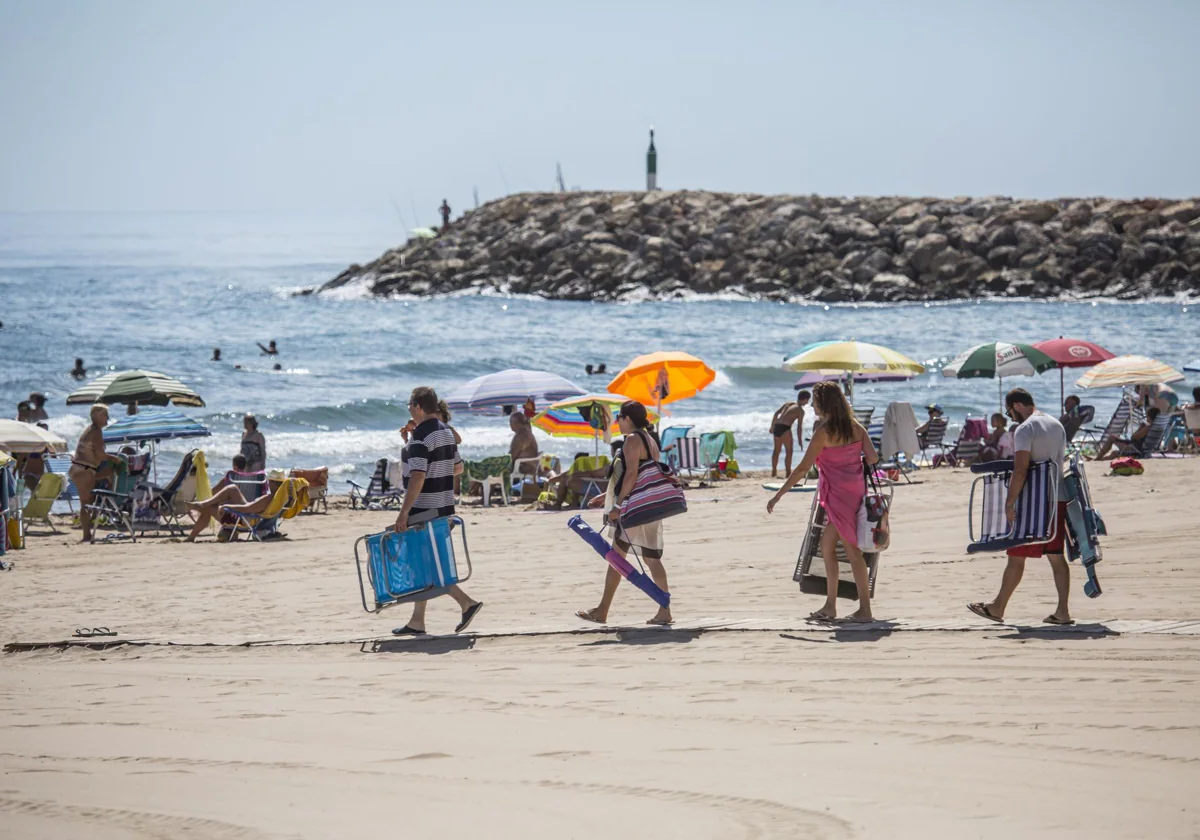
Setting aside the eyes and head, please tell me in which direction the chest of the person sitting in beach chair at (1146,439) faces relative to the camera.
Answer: to the viewer's left

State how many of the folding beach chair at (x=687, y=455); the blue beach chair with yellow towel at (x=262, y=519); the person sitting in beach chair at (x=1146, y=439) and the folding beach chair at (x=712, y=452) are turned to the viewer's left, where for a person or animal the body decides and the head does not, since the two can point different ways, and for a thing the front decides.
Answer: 2

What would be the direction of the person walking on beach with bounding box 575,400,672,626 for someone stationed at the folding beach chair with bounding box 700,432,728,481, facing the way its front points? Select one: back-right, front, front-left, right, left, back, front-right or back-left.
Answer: back

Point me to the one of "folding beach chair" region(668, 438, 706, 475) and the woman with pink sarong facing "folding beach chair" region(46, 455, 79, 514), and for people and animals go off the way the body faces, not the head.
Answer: the woman with pink sarong

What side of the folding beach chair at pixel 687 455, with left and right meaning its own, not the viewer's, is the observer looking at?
back

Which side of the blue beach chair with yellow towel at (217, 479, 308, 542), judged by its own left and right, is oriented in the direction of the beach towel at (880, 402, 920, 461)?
back

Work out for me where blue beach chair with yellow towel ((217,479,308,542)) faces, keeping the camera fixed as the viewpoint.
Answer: facing to the left of the viewer
